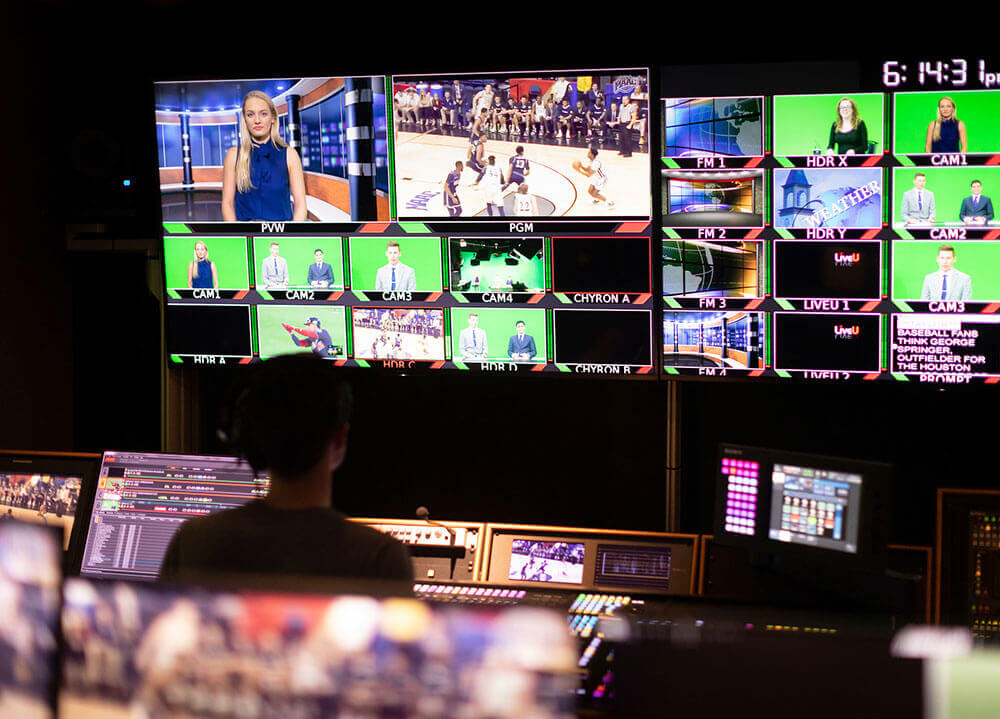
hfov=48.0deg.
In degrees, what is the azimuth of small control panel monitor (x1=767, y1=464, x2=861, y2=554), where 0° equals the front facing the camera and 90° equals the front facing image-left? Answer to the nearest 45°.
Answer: approximately 45°

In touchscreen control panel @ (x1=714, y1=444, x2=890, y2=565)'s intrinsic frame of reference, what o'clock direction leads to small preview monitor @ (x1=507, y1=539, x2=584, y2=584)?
small preview monitor @ (x1=507, y1=539, x2=584, y2=584) is roughly at 2 o'clock from touchscreen control panel @ (x1=714, y1=444, x2=890, y2=565).

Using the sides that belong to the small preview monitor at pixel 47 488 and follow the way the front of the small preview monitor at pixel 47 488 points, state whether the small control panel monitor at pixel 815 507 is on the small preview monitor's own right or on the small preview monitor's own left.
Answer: on the small preview monitor's own left

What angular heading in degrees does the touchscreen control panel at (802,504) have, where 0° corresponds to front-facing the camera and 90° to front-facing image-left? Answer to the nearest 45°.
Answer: approximately 45°

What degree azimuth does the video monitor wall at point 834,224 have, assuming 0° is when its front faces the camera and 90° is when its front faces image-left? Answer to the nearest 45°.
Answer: approximately 0°

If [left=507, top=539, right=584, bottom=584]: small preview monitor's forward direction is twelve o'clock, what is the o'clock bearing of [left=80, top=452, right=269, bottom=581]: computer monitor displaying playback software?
[left=80, top=452, right=269, bottom=581]: computer monitor displaying playback software is roughly at 3 o'clock from [left=507, top=539, right=584, bottom=584]: small preview monitor.

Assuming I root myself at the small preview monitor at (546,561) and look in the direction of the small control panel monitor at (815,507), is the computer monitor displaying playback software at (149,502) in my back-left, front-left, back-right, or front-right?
back-right

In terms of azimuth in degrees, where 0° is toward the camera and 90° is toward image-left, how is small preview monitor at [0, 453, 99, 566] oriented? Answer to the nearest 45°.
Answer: approximately 0°
